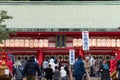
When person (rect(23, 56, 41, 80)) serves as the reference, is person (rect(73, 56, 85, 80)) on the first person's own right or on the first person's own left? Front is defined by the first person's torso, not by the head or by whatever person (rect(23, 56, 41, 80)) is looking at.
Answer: on the first person's own right

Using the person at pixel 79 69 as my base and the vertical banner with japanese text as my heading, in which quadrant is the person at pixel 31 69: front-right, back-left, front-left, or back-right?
back-left

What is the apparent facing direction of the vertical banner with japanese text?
toward the camera

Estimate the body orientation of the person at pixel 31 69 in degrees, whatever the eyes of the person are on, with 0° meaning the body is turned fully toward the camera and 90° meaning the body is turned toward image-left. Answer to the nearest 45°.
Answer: approximately 180°

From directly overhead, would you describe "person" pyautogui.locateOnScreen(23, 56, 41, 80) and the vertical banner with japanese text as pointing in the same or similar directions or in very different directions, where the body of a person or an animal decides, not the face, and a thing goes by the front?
very different directions

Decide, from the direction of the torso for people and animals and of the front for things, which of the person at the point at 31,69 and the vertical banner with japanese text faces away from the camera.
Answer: the person

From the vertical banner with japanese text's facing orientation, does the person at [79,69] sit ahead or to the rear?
ahead
